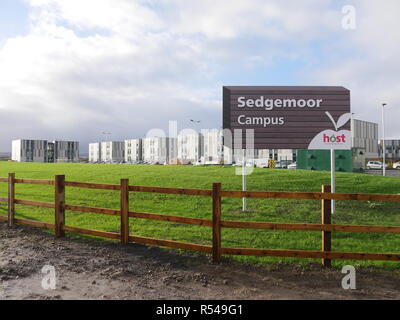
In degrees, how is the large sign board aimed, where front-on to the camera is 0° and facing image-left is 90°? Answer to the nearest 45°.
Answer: approximately 0°

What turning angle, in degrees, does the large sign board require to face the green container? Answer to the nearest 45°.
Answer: approximately 180°
